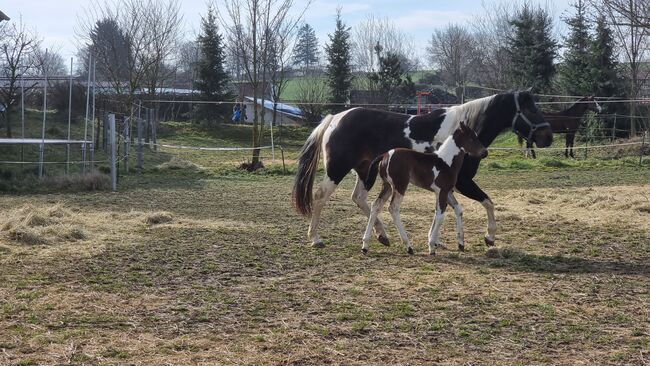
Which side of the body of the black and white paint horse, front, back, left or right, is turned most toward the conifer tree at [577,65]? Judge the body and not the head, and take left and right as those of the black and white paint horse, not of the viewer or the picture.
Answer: left

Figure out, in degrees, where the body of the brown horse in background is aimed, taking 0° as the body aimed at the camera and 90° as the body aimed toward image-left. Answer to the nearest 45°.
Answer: approximately 270°

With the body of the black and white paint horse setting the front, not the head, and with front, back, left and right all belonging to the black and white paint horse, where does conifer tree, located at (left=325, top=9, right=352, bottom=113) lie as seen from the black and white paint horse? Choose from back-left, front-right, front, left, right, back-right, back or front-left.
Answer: left

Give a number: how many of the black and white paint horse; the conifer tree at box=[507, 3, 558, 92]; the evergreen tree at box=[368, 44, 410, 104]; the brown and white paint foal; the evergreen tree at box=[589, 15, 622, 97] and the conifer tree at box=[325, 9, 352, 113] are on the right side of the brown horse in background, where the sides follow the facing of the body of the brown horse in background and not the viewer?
2

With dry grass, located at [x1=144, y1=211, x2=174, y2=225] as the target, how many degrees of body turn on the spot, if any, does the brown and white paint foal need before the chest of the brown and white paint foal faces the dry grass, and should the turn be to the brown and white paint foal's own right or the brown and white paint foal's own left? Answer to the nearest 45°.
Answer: approximately 135° to the brown and white paint foal's own left

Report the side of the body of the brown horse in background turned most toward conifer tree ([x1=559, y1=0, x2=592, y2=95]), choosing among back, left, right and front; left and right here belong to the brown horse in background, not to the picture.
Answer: left

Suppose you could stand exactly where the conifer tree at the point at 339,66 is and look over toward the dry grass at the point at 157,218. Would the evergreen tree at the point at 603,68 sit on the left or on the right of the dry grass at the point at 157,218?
left

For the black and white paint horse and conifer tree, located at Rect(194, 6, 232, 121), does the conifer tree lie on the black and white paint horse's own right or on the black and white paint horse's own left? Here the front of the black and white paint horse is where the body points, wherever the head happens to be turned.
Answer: on the black and white paint horse's own left

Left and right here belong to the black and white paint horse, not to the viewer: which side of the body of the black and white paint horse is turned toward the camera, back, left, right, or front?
right

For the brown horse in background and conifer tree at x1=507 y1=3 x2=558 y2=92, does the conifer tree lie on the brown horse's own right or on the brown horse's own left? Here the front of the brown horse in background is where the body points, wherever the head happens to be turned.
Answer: on the brown horse's own left

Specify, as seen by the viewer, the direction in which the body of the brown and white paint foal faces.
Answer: to the viewer's right

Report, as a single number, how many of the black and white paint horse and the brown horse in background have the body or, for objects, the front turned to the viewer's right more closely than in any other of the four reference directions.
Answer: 2
